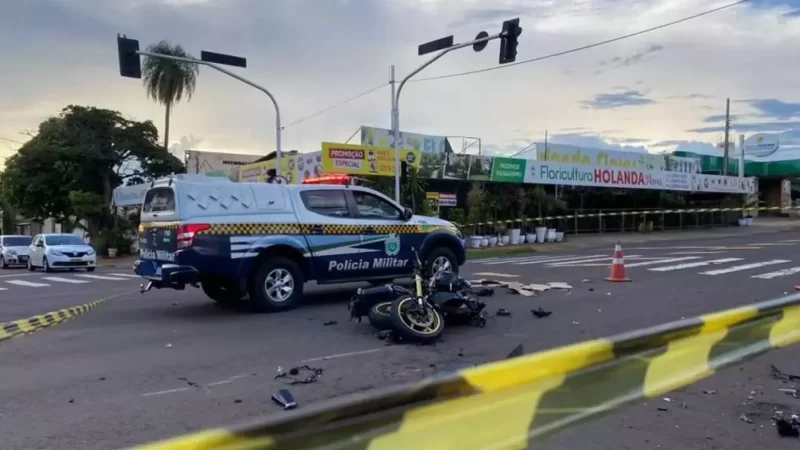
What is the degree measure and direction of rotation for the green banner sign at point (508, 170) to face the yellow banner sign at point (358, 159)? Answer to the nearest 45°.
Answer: approximately 45° to its right

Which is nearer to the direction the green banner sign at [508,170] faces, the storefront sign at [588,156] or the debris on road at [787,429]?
the debris on road

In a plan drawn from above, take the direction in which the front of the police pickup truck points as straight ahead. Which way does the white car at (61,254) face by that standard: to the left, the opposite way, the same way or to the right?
to the right

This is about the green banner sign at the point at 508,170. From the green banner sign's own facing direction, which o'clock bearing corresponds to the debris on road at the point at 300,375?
The debris on road is roughly at 12 o'clock from the green banner sign.

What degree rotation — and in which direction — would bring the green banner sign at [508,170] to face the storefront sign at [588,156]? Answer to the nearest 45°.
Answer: approximately 135° to its left

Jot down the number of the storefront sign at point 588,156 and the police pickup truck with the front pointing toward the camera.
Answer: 1

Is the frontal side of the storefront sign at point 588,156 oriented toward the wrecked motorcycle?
yes

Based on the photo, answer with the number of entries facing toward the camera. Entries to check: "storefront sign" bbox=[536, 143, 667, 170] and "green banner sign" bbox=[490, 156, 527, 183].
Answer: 2

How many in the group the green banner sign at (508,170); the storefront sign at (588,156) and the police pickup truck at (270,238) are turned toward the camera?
2

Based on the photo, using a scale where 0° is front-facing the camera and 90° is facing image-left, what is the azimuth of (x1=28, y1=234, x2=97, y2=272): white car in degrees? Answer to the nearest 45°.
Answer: approximately 315°
